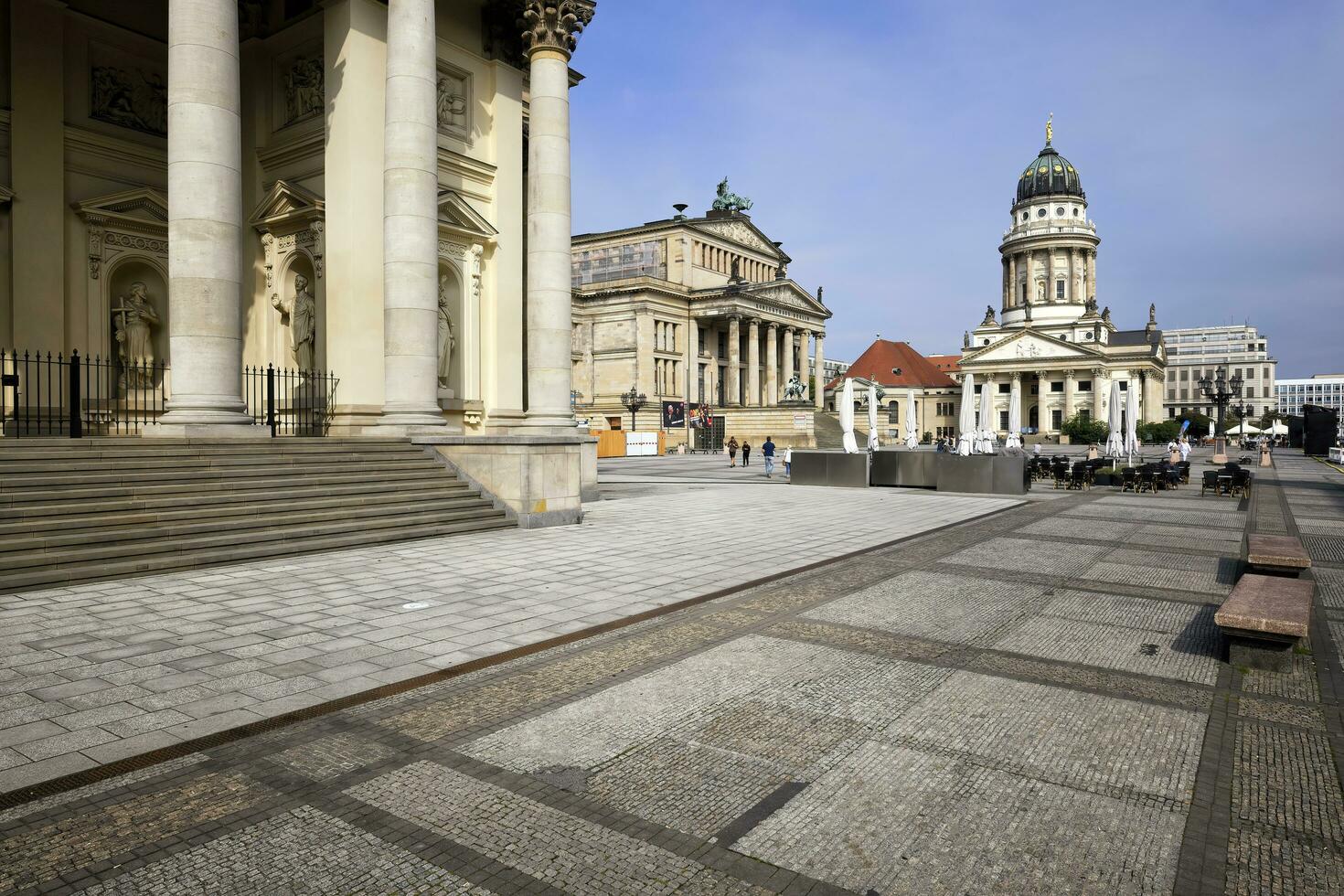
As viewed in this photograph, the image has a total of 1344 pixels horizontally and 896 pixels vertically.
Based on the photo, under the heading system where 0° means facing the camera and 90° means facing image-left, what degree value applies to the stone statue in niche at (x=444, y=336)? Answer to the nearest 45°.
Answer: approximately 315°

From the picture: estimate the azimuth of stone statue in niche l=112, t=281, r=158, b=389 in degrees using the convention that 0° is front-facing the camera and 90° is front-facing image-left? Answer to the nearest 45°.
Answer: approximately 0°

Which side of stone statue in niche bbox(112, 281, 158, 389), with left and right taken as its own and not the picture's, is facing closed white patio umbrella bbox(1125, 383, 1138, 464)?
left

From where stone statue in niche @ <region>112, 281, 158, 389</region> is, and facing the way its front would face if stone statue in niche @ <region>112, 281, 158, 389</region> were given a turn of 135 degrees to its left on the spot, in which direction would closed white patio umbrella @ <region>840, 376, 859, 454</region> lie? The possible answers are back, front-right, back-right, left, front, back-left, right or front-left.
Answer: front-right

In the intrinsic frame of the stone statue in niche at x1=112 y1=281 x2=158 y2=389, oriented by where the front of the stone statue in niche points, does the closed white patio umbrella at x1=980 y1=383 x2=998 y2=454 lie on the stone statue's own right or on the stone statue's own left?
on the stone statue's own left

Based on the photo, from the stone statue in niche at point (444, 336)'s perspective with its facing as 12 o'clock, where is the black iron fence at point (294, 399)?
The black iron fence is roughly at 4 o'clock from the stone statue in niche.
